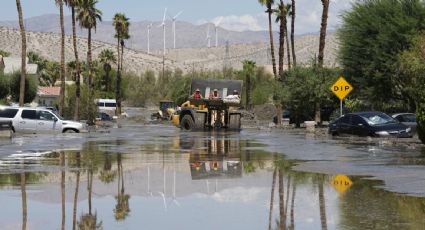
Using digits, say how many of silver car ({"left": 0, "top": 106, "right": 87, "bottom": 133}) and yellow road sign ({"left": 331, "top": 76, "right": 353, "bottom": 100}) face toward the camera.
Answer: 1

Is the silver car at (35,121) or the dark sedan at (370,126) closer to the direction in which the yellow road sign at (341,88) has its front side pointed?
the dark sedan

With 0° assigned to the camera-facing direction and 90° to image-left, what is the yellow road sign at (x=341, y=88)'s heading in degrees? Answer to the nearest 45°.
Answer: approximately 0°

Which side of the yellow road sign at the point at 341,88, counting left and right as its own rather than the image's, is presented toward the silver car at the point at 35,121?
right

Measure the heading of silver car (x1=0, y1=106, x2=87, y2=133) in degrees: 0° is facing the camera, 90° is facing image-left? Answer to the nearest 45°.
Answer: approximately 270°

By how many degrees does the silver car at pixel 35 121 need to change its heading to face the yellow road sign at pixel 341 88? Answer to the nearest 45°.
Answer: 0° — it already faces it
